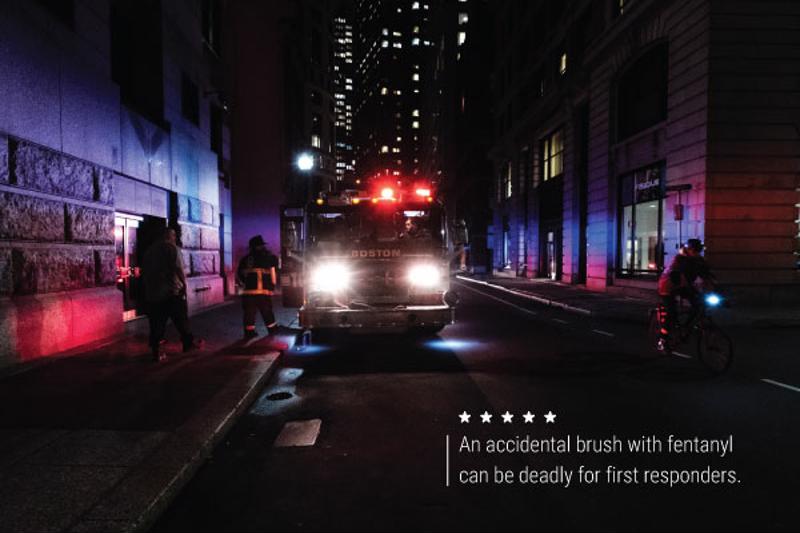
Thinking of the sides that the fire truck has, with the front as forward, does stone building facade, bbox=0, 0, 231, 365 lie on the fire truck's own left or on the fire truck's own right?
on the fire truck's own right

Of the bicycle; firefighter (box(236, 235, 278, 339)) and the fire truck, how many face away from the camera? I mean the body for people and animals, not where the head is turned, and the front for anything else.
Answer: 1

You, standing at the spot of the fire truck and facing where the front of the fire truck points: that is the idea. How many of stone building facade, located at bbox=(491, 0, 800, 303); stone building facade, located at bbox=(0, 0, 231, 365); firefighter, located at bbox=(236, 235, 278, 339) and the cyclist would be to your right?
2

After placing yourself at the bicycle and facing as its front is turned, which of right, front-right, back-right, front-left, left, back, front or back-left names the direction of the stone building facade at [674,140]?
back-left

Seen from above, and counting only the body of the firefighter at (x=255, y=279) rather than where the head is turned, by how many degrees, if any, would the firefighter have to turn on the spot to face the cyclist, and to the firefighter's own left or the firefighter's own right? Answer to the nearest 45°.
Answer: approximately 135° to the firefighter's own right

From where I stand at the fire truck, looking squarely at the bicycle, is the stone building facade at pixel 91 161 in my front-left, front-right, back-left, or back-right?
back-right

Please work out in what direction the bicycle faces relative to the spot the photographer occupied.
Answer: facing the viewer and to the right of the viewer

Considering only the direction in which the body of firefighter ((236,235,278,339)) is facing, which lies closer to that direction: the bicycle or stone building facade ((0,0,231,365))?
the stone building facade

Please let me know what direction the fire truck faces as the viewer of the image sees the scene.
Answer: facing the viewer

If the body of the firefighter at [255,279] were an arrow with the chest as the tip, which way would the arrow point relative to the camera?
away from the camera

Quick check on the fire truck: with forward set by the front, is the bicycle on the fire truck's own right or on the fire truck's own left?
on the fire truck's own left

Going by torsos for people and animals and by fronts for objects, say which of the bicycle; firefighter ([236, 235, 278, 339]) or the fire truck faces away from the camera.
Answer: the firefighter
